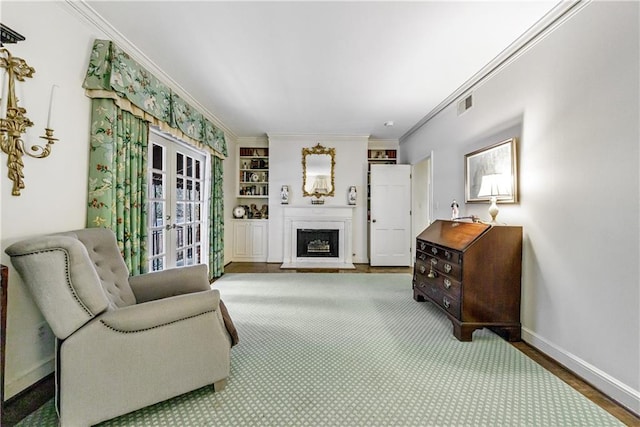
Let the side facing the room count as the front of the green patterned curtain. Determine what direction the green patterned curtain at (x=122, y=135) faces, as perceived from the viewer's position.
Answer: facing the viewer and to the right of the viewer

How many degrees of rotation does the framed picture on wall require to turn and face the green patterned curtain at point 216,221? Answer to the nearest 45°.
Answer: approximately 45° to its right

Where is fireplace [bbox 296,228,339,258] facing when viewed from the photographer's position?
facing the viewer

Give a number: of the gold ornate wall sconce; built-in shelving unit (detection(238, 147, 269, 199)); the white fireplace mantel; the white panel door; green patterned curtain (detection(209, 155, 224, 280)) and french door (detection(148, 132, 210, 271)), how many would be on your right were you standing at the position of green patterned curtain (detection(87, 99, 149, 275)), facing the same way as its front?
1

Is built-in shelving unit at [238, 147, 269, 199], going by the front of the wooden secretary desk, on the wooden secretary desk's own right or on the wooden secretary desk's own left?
on the wooden secretary desk's own right

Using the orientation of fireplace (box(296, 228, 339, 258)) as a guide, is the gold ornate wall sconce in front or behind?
in front

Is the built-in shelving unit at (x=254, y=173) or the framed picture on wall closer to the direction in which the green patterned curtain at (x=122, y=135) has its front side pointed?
the framed picture on wall

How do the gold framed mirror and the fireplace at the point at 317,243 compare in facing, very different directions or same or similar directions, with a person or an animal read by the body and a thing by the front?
same or similar directions

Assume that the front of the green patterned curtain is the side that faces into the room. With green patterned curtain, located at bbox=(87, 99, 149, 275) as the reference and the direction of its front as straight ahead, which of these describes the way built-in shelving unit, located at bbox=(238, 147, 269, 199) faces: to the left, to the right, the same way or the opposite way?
to the right

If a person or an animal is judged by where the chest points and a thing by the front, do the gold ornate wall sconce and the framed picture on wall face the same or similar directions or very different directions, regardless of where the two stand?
very different directions

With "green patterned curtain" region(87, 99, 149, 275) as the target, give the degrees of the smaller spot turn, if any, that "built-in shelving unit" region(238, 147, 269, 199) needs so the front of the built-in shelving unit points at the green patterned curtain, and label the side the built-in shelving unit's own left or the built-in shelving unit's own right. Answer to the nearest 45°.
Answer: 0° — it already faces it

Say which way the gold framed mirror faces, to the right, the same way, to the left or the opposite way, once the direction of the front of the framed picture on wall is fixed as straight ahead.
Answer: to the left

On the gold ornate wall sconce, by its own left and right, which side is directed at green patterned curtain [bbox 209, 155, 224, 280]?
left

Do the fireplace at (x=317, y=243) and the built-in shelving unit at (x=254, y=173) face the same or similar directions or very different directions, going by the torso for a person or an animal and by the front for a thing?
same or similar directions

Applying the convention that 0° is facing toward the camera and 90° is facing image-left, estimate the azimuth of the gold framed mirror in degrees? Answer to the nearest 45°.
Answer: approximately 0°

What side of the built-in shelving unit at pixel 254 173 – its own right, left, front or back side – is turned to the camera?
front

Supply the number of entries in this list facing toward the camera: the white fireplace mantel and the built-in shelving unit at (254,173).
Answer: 2

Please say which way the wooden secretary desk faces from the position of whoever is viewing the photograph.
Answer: facing the viewer and to the left of the viewer

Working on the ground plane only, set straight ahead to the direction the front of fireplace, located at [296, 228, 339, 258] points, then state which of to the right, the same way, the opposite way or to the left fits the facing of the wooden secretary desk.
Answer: to the right

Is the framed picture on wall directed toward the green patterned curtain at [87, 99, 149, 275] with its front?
yes
